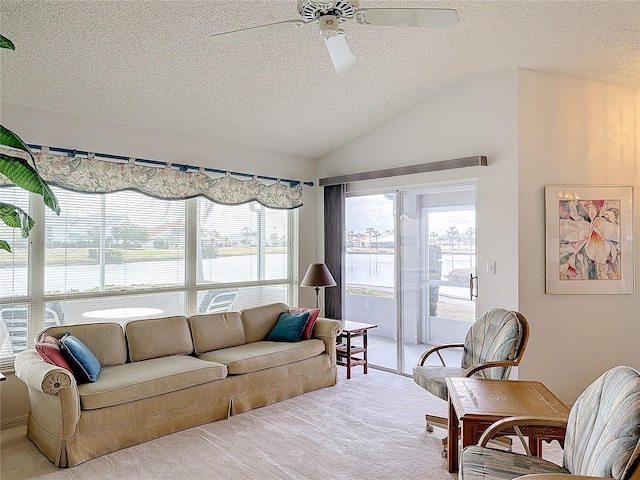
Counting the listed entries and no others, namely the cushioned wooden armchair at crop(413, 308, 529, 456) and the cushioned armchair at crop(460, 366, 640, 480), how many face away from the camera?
0

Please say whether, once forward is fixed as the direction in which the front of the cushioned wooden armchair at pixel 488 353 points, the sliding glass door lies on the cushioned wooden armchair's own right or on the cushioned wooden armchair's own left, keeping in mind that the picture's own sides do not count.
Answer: on the cushioned wooden armchair's own right

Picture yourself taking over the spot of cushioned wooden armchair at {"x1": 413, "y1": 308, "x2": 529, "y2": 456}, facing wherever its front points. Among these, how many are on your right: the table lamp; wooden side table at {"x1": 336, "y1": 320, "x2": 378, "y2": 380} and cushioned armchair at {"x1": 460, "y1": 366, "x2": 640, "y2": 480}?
2

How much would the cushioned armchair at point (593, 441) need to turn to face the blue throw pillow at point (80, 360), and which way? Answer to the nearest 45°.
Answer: approximately 45° to its right

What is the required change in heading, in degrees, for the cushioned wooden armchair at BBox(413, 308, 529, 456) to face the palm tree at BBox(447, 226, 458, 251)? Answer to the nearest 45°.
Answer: approximately 135° to its right

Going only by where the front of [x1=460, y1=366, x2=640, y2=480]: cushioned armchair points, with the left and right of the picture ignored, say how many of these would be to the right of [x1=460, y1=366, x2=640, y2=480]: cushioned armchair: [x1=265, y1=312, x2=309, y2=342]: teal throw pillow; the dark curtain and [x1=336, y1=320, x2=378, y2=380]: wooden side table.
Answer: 3

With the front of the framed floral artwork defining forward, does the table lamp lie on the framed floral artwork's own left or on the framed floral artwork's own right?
on the framed floral artwork's own right

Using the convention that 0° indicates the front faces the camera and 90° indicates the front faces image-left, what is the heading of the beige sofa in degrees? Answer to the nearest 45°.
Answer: approximately 315°

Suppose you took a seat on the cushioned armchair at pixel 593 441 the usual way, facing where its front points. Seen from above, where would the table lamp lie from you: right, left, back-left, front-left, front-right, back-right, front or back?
right

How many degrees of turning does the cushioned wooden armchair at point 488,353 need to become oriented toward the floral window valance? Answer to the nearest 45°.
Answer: approximately 45° to its right

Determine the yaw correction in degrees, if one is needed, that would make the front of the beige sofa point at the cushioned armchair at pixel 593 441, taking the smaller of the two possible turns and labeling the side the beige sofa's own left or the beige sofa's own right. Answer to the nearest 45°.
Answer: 0° — it already faces it

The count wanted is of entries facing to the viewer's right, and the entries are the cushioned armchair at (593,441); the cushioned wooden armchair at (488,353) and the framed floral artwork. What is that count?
0

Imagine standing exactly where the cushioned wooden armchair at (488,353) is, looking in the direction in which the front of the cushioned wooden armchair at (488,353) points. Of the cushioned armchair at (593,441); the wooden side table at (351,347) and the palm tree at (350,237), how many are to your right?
2
